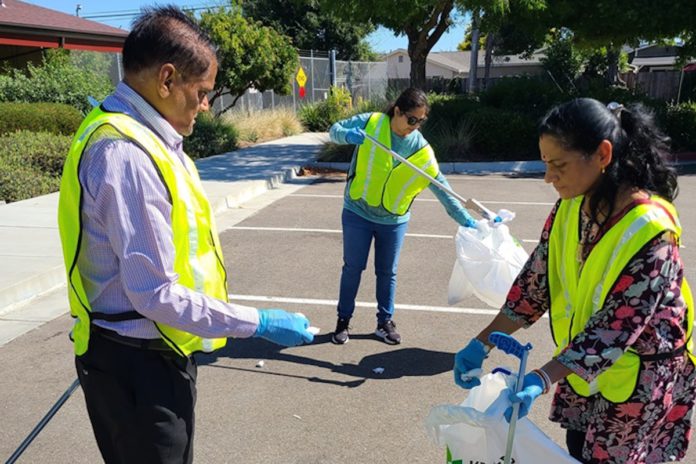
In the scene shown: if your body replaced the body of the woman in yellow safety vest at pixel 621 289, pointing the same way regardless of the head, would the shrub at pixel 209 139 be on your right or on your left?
on your right

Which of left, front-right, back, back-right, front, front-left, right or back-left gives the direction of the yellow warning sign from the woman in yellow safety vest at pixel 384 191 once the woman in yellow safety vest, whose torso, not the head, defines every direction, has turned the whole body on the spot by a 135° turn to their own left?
front-left

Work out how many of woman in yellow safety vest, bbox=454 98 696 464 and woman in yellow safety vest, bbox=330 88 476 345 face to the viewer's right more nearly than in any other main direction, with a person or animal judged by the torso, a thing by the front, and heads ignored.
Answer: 0

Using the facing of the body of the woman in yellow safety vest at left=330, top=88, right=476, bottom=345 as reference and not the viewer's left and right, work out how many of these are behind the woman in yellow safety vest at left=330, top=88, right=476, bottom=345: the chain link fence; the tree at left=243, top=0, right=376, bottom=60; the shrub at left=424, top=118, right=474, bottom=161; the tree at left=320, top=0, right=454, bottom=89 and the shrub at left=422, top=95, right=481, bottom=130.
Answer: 5

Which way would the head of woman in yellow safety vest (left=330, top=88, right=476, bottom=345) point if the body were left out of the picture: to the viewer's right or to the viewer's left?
to the viewer's right

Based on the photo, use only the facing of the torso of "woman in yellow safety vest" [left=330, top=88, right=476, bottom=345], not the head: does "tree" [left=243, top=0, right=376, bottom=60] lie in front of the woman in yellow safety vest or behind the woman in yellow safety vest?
behind

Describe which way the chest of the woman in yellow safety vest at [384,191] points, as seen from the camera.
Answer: toward the camera

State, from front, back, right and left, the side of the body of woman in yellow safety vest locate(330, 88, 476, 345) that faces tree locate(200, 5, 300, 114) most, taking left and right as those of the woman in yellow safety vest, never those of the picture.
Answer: back

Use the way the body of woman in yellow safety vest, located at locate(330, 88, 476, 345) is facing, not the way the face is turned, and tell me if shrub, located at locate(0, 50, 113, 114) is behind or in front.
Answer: behind

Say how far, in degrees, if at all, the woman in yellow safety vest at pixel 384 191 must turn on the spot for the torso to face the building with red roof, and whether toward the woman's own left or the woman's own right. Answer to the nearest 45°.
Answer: approximately 135° to the woman's own right

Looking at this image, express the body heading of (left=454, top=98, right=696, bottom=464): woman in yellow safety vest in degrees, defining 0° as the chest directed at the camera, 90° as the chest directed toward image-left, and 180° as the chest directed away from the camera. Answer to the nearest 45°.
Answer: approximately 45°

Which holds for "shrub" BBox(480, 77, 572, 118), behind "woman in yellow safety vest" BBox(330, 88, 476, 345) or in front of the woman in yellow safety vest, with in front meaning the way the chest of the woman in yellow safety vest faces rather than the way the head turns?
behind

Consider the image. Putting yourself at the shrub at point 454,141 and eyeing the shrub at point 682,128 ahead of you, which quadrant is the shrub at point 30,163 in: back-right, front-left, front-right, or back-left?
back-right

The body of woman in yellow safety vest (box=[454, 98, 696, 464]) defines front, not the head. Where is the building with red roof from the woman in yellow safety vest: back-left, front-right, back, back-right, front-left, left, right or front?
right
